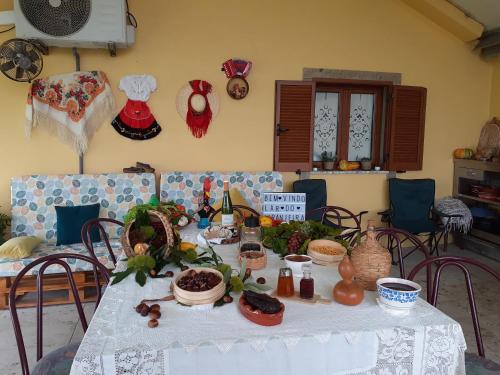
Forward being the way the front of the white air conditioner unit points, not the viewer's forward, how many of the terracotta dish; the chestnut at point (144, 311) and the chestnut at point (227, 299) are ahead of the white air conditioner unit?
3

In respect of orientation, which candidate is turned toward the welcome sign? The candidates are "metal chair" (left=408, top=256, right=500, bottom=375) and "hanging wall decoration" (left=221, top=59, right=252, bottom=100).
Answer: the hanging wall decoration

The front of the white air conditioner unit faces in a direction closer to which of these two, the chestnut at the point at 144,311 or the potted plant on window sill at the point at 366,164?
the chestnut

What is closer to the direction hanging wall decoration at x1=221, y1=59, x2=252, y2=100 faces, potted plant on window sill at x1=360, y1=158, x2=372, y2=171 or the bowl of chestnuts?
the bowl of chestnuts

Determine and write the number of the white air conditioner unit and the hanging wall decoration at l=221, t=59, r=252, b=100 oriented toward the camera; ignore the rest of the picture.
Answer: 2
